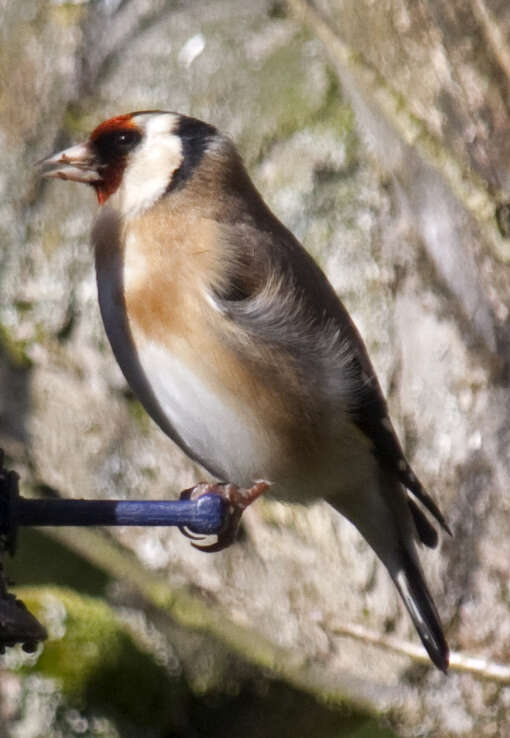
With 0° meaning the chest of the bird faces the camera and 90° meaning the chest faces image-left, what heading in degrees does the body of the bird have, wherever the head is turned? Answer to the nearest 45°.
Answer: approximately 90°
